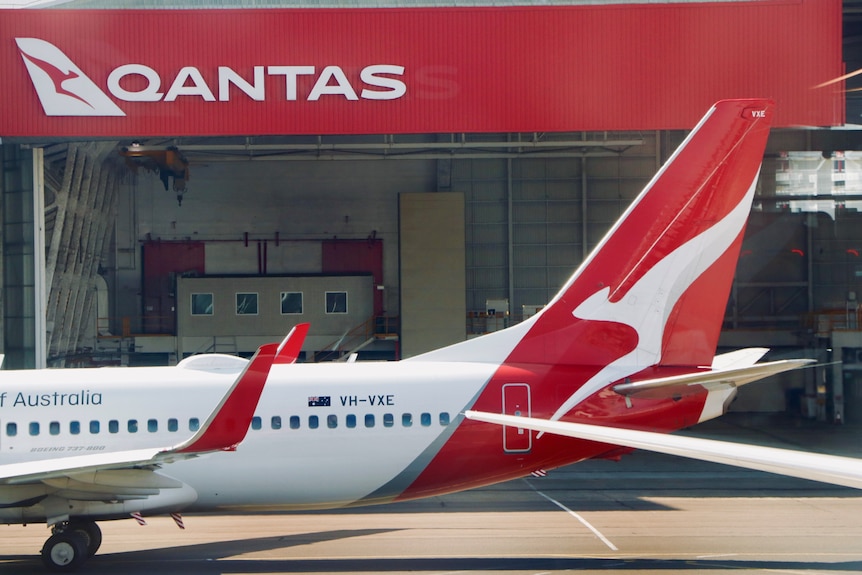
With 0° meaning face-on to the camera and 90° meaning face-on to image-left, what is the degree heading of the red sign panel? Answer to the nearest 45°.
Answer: approximately 0°
